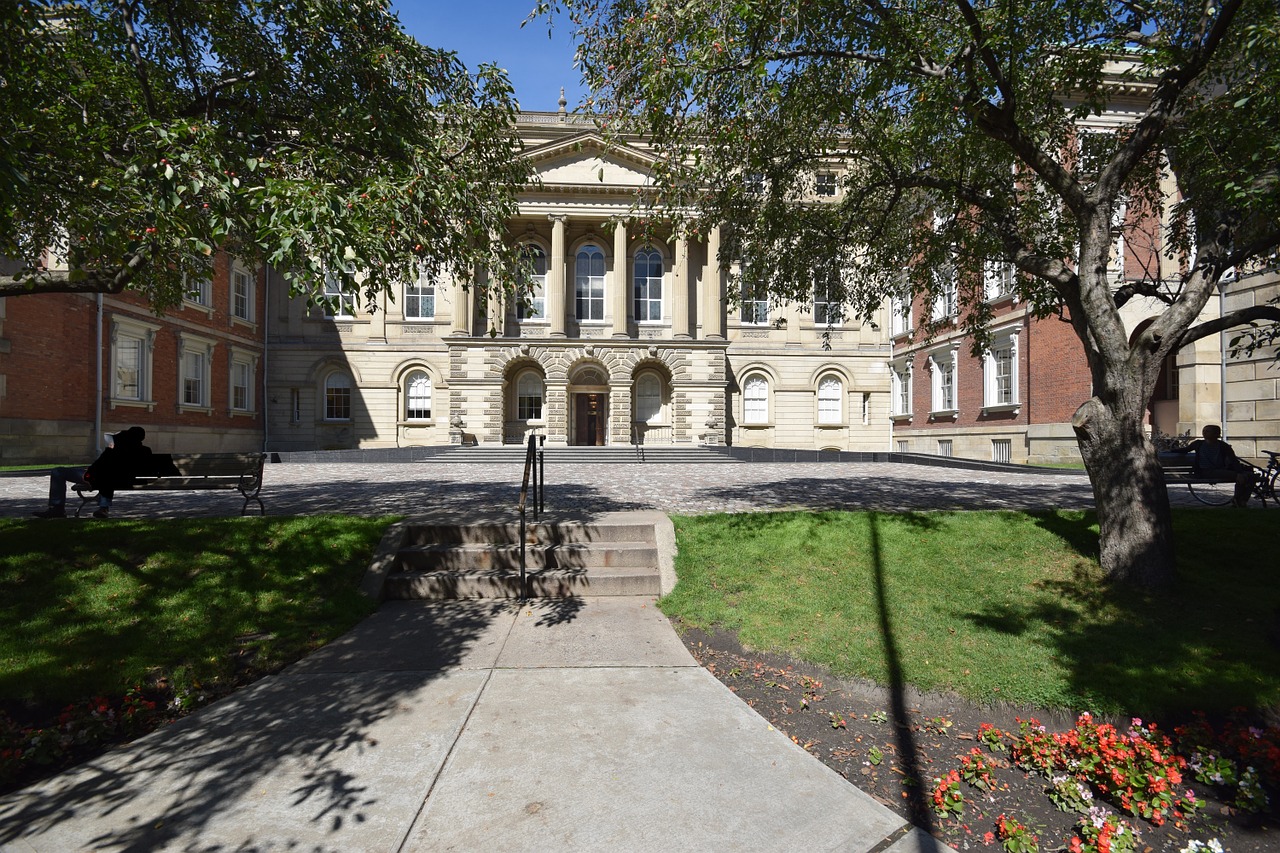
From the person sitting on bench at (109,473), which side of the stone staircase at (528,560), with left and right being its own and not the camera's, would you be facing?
right

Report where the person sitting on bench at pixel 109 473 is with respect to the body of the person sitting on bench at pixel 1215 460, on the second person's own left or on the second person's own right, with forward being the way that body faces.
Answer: on the second person's own right

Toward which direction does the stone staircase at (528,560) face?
toward the camera

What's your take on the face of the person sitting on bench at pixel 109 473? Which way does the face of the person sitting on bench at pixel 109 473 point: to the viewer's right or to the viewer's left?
to the viewer's left
